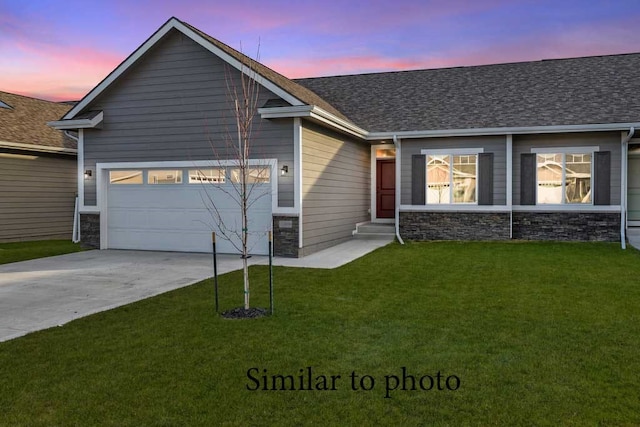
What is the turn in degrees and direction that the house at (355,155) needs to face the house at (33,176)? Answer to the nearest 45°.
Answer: approximately 90° to its right

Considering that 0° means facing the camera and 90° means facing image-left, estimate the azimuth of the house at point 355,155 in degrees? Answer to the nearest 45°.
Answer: approximately 0°
